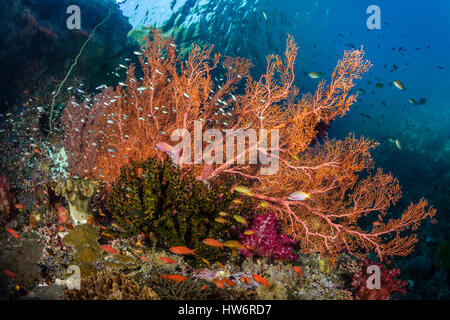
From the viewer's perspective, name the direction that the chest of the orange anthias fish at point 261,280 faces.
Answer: to the viewer's left
